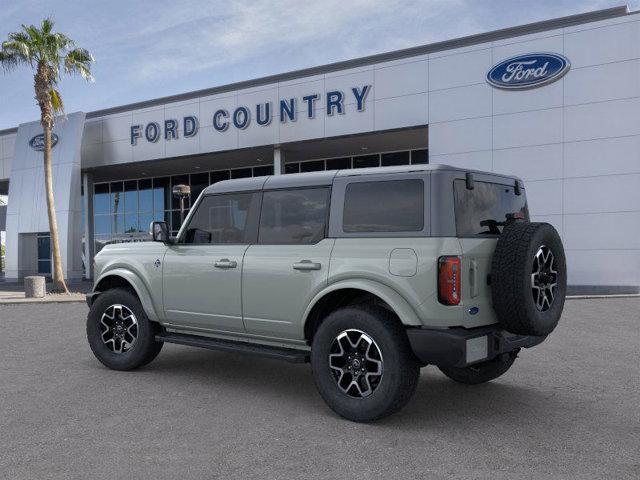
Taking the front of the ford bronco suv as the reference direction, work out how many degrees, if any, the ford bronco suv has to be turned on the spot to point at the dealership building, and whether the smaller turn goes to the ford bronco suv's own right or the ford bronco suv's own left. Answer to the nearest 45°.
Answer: approximately 45° to the ford bronco suv's own right

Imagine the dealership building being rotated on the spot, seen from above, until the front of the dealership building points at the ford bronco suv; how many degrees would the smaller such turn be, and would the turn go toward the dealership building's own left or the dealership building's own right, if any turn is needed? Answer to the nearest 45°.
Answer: approximately 45° to the dealership building's own left

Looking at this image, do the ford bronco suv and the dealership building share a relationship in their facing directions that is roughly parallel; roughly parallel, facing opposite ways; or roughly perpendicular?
roughly perpendicular

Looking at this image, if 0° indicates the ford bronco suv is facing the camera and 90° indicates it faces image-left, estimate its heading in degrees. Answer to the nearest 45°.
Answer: approximately 135°

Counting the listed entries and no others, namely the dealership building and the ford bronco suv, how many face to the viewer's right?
0

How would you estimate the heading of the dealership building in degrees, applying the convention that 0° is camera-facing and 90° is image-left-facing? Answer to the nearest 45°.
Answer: approximately 45°

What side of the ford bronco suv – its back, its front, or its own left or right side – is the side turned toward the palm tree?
front

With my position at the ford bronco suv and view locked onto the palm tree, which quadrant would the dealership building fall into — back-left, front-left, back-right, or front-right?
front-right
